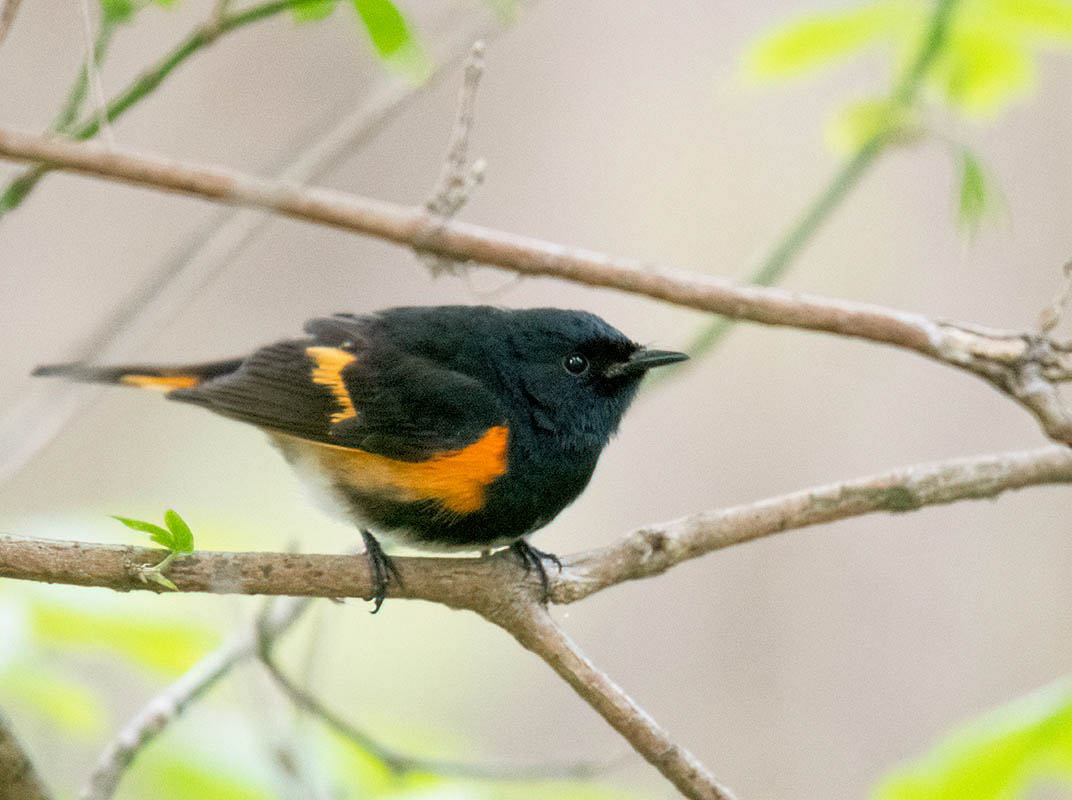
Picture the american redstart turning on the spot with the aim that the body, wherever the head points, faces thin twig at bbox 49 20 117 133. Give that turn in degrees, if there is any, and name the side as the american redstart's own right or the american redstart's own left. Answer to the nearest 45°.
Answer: approximately 135° to the american redstart's own left

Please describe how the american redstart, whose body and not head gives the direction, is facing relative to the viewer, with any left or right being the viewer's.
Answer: facing to the right of the viewer

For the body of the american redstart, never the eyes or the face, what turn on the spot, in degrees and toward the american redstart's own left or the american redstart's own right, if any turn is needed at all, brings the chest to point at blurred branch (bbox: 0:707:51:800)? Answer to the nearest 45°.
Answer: approximately 135° to the american redstart's own right

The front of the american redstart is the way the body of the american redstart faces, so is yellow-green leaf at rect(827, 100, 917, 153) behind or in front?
in front

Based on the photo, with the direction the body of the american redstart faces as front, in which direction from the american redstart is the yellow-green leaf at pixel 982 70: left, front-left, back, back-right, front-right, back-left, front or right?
front-left

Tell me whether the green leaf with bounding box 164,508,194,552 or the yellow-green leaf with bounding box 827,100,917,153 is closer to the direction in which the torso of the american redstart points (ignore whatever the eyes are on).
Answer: the yellow-green leaf

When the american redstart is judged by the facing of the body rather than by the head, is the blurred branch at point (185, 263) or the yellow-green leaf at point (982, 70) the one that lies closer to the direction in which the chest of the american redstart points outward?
the yellow-green leaf
